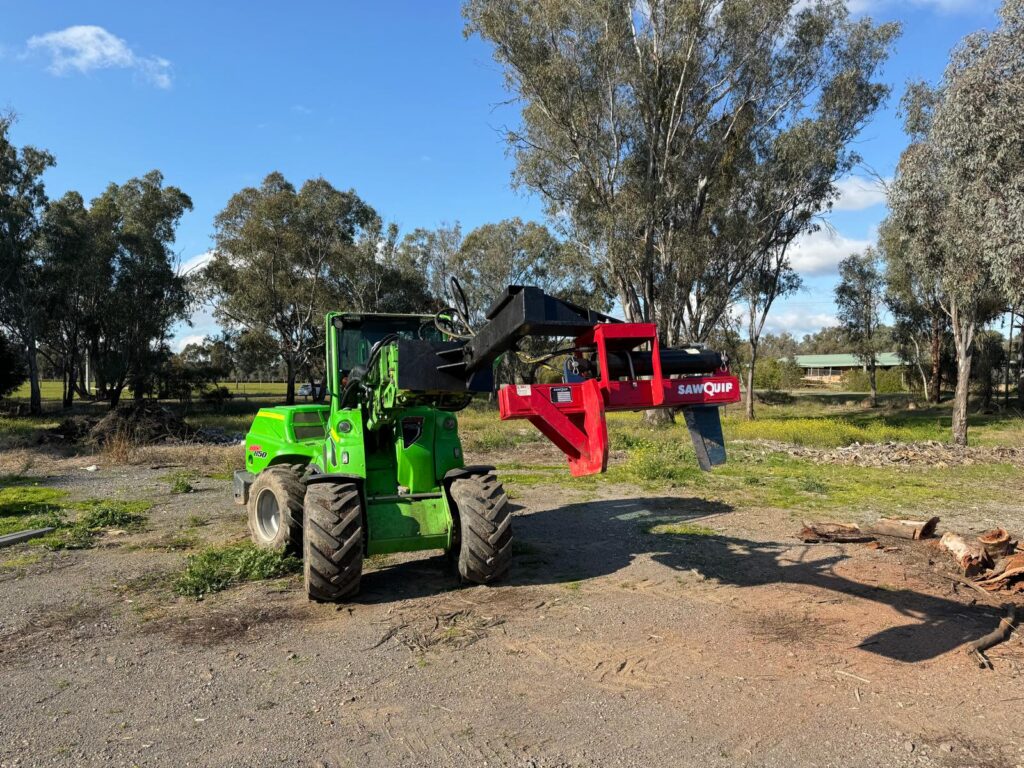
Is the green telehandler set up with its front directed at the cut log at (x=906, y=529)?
no

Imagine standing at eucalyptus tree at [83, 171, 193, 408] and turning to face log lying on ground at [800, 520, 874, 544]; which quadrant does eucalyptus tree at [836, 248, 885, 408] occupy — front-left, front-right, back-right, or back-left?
front-left

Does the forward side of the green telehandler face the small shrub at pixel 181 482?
no

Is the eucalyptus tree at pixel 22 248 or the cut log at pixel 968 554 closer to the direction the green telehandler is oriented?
the cut log

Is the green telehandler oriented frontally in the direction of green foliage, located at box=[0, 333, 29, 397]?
no
